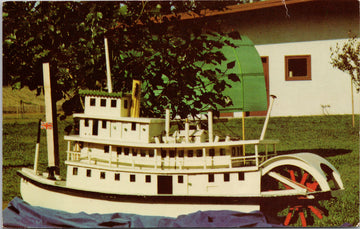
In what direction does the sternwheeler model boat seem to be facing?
to the viewer's left
